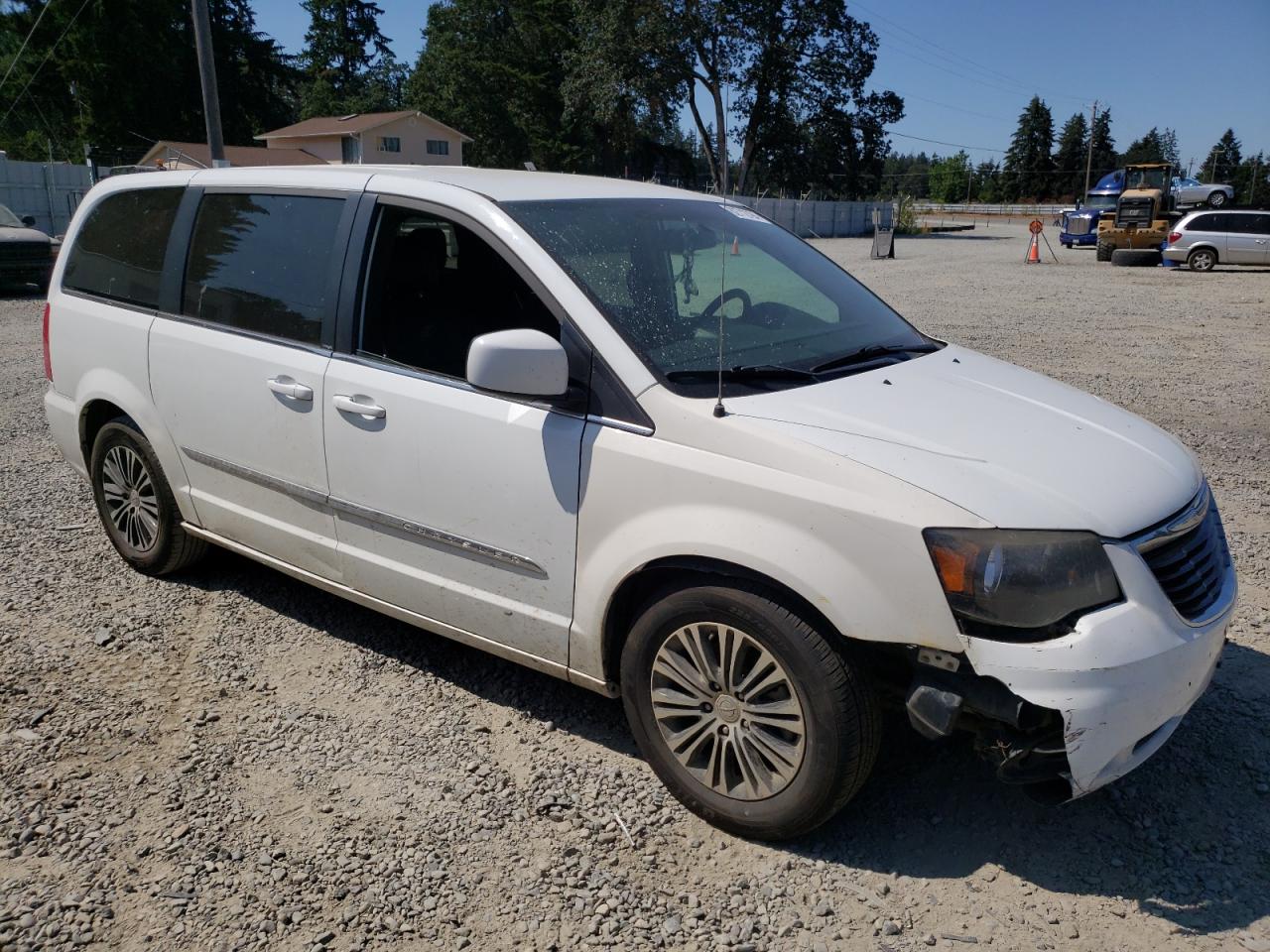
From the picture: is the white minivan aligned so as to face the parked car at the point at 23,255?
no

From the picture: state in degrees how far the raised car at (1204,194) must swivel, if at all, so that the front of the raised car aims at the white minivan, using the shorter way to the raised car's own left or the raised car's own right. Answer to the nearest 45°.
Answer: approximately 90° to the raised car's own right

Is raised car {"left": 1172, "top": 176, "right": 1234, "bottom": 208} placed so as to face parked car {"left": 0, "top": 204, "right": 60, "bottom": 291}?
no

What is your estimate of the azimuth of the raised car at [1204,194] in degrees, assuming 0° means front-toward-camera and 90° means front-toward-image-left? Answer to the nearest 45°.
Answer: approximately 270°

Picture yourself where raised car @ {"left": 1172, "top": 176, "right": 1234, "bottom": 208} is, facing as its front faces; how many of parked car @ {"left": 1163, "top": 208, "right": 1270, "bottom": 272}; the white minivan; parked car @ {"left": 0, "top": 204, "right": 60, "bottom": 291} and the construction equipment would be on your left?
0

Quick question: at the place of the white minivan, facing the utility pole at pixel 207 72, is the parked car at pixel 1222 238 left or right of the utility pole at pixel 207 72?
right

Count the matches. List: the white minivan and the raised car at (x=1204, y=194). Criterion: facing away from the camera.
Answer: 0

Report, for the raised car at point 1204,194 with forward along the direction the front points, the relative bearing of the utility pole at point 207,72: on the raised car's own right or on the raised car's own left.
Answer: on the raised car's own right

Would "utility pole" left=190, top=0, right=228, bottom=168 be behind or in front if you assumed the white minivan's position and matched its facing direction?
behind

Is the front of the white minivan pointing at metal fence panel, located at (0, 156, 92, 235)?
no

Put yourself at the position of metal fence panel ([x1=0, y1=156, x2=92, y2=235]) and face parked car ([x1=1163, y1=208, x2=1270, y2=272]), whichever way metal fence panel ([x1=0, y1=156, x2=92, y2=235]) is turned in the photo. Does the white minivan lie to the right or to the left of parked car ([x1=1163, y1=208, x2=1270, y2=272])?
right

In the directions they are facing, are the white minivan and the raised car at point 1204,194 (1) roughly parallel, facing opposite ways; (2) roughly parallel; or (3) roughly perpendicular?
roughly parallel
